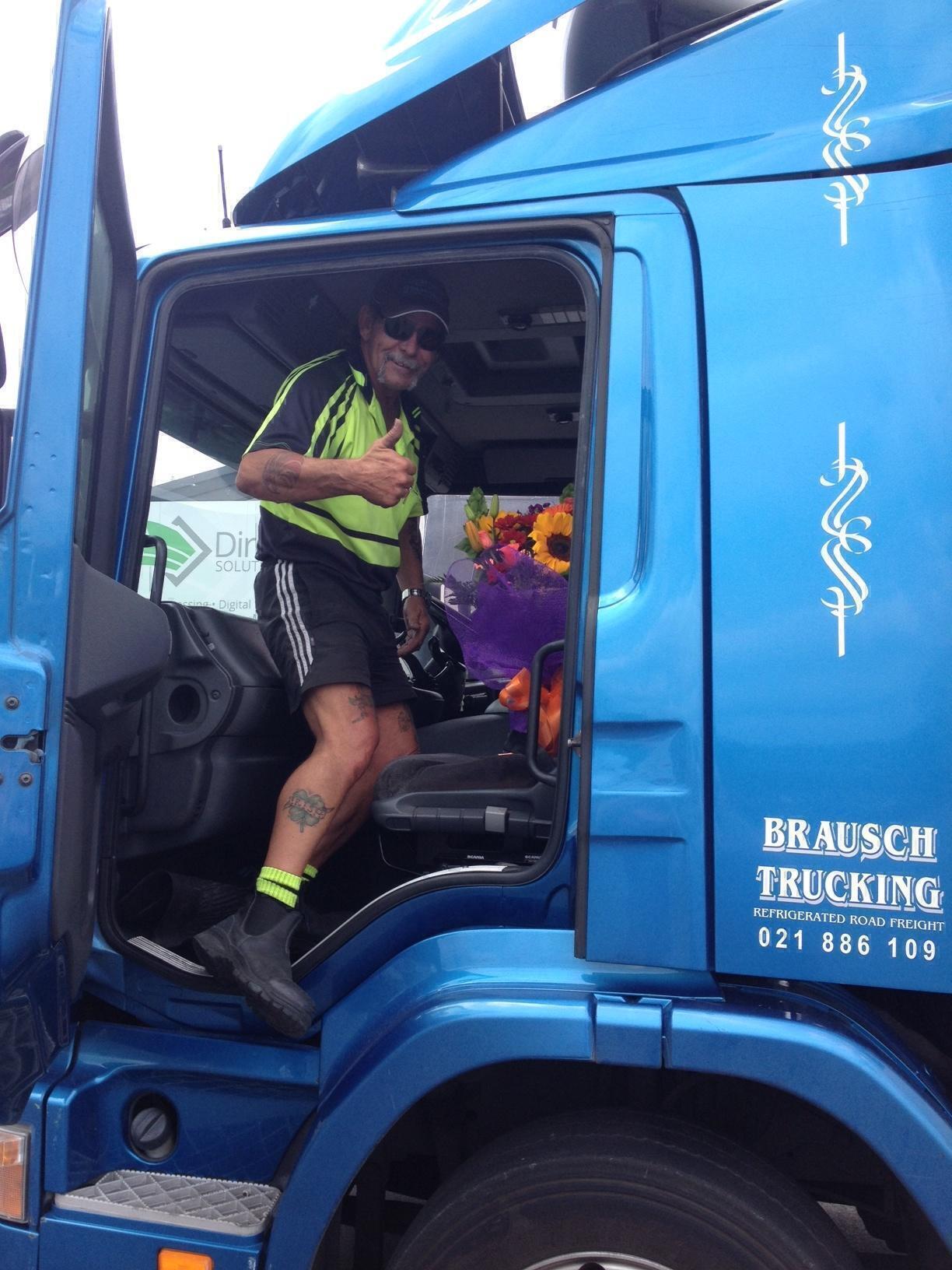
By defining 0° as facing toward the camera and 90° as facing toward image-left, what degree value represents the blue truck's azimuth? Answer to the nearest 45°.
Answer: approximately 90°
